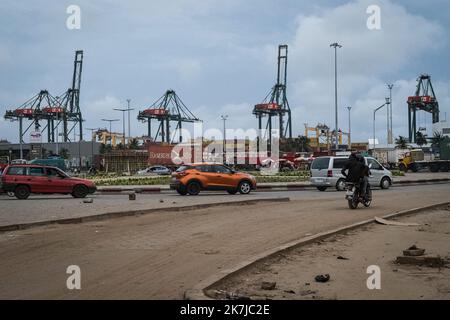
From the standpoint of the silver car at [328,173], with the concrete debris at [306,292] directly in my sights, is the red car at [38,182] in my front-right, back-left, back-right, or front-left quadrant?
front-right

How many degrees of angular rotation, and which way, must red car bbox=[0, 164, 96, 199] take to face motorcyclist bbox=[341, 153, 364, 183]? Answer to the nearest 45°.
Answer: approximately 45° to its right

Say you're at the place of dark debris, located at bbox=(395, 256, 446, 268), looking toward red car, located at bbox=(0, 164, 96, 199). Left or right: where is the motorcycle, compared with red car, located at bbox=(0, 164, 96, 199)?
right

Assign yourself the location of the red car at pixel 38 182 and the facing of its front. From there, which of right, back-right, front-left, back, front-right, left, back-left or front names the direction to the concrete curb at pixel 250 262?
right

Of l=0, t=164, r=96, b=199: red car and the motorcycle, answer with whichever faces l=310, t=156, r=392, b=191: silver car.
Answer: the red car

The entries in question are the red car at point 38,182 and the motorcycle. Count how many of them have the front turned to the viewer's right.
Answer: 1

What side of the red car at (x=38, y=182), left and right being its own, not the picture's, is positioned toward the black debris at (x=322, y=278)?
right

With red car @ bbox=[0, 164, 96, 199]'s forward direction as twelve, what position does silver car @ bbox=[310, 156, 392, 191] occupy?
The silver car is roughly at 12 o'clock from the red car.

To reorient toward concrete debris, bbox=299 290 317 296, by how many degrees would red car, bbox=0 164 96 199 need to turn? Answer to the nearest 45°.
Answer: approximately 90° to its right

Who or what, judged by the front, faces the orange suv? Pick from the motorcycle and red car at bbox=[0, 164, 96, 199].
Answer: the red car

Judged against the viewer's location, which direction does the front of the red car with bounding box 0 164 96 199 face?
facing to the right of the viewer
